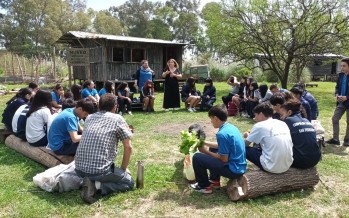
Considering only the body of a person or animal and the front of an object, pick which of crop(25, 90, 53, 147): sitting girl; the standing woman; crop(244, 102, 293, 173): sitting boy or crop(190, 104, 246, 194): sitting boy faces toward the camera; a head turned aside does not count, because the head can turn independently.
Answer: the standing woman

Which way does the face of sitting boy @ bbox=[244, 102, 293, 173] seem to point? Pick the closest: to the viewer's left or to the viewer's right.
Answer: to the viewer's left

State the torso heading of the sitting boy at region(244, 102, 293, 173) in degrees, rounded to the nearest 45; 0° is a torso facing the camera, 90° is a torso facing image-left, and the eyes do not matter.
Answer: approximately 135°

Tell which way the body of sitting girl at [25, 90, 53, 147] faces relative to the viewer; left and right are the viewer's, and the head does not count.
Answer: facing away from the viewer and to the right of the viewer

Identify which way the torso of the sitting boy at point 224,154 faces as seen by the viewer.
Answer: to the viewer's left

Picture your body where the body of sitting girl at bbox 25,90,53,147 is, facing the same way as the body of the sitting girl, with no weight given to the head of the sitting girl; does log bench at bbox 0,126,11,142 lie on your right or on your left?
on your left

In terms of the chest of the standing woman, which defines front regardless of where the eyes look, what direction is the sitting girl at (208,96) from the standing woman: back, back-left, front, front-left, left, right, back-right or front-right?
left

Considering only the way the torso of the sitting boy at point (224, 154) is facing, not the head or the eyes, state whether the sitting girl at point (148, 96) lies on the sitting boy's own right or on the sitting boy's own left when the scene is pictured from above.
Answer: on the sitting boy's own right

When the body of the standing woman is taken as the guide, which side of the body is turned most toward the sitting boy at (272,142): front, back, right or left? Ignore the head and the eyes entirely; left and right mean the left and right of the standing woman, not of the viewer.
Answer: front

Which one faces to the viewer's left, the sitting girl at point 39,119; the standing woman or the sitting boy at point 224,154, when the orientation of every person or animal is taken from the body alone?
the sitting boy
